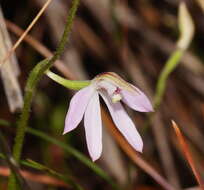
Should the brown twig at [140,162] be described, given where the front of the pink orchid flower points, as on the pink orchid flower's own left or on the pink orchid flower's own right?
on the pink orchid flower's own left

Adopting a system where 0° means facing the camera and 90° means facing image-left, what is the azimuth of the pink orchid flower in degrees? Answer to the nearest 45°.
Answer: approximately 315°
